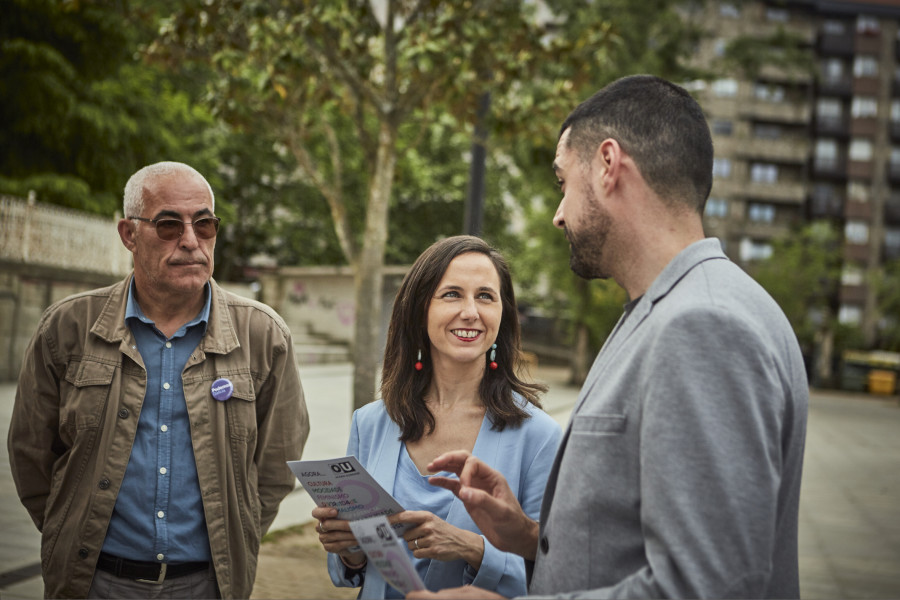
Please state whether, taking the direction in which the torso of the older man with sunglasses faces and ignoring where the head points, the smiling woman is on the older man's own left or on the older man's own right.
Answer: on the older man's own left

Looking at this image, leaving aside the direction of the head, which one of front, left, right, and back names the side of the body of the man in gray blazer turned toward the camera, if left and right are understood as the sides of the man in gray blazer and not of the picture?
left

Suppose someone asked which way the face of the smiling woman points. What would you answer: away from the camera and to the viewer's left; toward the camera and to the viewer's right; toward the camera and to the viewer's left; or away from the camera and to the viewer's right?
toward the camera and to the viewer's right

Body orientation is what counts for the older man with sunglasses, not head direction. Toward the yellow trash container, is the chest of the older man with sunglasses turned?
no

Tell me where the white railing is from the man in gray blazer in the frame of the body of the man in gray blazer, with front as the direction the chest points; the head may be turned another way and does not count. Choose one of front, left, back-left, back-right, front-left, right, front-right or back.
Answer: front-right

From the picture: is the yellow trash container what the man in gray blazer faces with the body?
no

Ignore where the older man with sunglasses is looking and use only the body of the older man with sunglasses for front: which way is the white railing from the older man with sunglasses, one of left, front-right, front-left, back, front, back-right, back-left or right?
back

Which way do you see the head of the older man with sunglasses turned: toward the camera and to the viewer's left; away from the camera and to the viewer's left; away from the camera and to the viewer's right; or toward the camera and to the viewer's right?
toward the camera and to the viewer's right

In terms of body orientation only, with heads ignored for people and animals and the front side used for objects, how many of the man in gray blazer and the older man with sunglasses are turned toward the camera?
1

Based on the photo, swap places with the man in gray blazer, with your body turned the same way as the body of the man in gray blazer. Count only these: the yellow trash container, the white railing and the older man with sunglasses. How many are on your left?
0

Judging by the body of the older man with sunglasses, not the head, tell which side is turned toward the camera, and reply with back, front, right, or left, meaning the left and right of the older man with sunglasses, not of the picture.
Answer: front

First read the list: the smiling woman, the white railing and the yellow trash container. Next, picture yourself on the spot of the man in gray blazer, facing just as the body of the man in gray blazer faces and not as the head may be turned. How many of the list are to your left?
0
